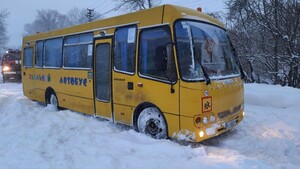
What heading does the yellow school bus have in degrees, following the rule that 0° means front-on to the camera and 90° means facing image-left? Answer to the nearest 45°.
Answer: approximately 315°

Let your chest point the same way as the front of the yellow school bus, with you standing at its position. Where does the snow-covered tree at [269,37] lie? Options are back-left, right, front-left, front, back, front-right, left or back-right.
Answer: left
